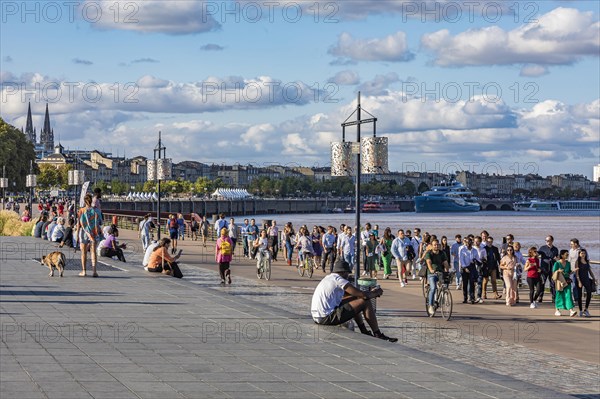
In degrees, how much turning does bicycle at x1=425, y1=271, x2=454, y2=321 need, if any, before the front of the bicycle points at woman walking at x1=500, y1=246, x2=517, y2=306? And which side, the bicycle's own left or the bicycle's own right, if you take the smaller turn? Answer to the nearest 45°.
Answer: approximately 90° to the bicycle's own left

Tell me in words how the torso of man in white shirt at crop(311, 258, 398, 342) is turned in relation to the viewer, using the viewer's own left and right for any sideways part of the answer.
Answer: facing to the right of the viewer

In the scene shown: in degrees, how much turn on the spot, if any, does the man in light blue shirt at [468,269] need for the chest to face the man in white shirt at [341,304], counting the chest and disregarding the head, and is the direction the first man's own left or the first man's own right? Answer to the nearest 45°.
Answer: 0° — they already face them

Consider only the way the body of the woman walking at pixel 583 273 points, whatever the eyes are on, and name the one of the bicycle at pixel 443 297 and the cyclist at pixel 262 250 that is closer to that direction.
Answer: the bicycle

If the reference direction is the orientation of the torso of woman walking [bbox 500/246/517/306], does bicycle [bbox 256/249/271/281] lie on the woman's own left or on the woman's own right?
on the woman's own right

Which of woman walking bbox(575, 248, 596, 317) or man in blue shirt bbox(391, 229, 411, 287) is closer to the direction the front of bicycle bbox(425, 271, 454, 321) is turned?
the woman walking

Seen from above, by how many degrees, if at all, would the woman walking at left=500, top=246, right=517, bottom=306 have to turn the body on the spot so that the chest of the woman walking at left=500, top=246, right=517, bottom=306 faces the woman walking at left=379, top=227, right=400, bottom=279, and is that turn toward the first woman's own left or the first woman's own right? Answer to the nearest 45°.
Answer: approximately 135° to the first woman's own right

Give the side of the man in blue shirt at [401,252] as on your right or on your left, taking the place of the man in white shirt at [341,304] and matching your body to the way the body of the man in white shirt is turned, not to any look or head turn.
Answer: on your left

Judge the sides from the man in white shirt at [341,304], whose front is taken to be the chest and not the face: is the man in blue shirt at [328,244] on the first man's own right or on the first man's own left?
on the first man's own left

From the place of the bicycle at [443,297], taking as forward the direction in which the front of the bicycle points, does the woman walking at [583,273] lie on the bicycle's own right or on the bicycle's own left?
on the bicycle's own left

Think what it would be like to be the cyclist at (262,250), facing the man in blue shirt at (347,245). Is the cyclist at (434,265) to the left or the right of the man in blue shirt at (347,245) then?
right

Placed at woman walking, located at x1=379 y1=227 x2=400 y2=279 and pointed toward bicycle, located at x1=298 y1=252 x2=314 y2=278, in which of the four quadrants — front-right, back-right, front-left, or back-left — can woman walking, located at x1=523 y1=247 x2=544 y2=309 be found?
back-left

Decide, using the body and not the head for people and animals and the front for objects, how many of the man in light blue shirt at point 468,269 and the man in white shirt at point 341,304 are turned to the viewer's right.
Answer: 1
